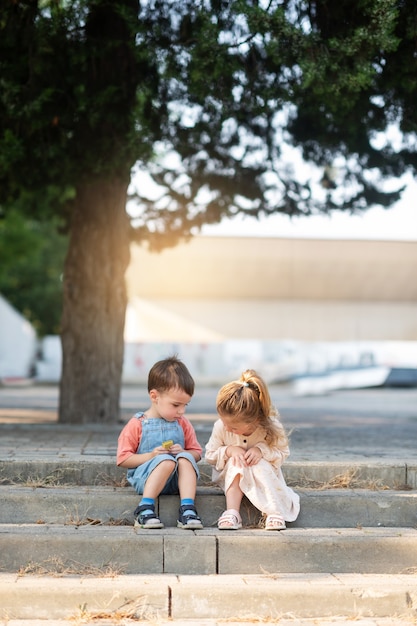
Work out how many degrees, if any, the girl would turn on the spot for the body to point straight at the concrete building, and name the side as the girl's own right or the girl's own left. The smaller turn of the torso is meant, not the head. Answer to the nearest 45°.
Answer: approximately 180°

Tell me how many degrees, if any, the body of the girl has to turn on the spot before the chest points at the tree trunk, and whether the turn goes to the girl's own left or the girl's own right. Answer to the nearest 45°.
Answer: approximately 180°

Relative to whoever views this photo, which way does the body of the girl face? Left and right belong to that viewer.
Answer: facing the viewer

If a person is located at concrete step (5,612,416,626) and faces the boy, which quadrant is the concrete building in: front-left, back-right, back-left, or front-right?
front-right

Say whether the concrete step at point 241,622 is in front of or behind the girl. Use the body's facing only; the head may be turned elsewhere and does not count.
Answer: in front

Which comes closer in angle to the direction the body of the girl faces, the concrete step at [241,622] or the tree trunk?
the concrete step

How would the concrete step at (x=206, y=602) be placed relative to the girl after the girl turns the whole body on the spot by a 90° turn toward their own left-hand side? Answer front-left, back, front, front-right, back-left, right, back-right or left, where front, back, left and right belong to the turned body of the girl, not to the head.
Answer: right

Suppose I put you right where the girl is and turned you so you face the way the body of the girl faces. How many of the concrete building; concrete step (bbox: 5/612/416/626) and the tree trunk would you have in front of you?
1

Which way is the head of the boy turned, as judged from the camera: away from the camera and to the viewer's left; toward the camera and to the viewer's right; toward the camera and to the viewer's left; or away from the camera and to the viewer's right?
toward the camera and to the viewer's right
